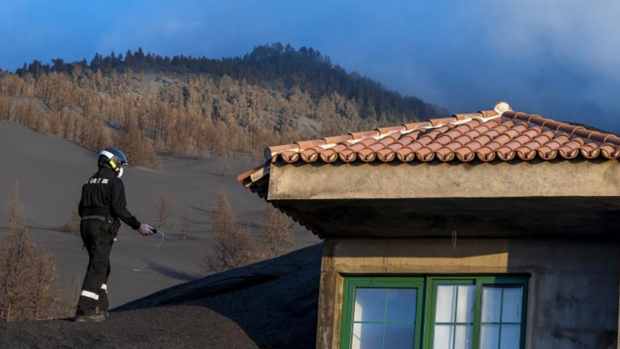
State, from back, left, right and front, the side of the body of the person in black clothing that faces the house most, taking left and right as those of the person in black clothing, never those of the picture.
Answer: right

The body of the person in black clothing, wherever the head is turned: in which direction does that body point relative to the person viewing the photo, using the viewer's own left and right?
facing away from the viewer and to the right of the viewer
